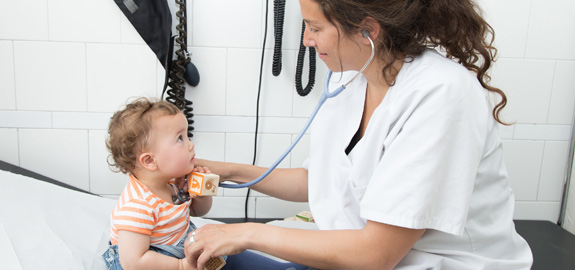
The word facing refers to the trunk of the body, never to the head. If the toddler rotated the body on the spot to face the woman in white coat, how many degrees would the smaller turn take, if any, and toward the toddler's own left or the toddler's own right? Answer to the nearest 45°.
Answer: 0° — they already face them

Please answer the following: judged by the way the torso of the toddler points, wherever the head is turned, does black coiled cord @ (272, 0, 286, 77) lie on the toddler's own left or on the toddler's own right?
on the toddler's own left

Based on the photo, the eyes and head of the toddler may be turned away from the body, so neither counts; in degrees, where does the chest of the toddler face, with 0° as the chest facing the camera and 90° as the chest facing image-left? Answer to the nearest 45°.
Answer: approximately 270°

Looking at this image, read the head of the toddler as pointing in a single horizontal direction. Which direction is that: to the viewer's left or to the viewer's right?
to the viewer's right

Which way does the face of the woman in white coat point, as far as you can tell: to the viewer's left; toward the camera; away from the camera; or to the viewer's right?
to the viewer's left

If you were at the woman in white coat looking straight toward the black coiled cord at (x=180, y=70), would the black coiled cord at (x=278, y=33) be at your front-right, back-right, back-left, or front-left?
front-right

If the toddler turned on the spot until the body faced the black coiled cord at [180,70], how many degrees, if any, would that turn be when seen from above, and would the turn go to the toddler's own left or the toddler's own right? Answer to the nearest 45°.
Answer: approximately 90° to the toddler's own left

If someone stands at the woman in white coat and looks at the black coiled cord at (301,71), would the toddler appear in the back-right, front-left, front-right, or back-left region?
front-left

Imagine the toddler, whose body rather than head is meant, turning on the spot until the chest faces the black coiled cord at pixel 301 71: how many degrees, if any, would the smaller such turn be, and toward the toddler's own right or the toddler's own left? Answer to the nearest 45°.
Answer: approximately 45° to the toddler's own left
